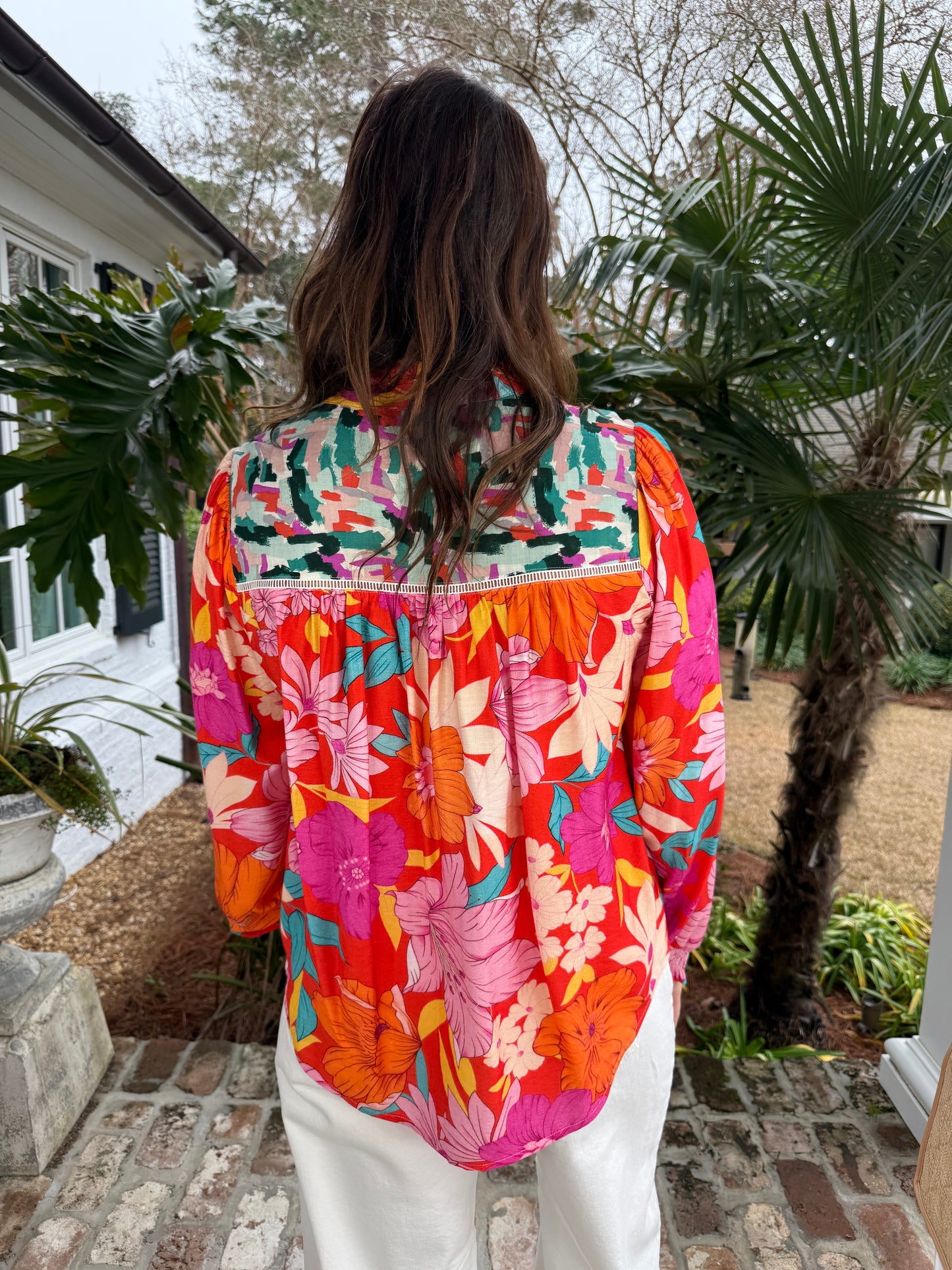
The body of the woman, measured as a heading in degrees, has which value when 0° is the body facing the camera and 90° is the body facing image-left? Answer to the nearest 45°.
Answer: approximately 180°

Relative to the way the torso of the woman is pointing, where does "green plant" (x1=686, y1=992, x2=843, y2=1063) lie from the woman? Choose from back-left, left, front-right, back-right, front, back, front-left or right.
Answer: front-right

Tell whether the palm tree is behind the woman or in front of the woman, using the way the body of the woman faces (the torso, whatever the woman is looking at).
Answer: in front

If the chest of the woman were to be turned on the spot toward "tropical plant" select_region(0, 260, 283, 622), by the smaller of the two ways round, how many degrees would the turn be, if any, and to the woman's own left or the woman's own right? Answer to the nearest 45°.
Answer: approximately 45° to the woman's own left

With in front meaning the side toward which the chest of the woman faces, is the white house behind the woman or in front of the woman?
in front

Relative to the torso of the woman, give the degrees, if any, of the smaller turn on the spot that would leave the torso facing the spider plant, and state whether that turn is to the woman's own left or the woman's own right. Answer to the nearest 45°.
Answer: approximately 45° to the woman's own left

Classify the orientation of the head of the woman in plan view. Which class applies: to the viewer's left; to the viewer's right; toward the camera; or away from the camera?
away from the camera

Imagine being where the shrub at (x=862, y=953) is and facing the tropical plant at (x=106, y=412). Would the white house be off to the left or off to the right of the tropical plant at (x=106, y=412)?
right

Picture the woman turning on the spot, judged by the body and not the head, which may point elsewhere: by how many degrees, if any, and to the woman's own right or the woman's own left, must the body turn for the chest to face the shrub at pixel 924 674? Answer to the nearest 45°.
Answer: approximately 45° to the woman's own right
